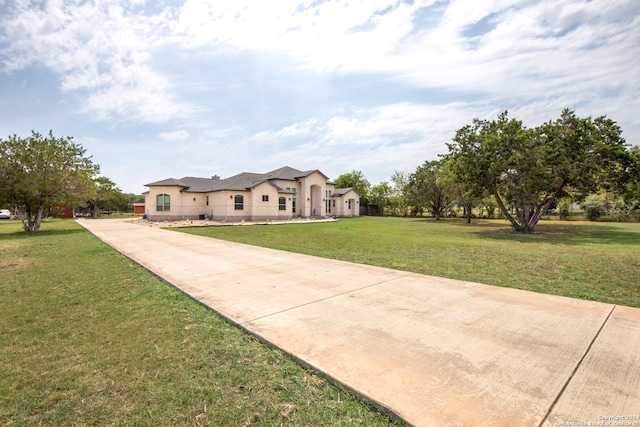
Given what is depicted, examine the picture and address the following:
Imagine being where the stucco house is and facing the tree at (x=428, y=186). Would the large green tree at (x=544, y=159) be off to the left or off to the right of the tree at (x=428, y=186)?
right

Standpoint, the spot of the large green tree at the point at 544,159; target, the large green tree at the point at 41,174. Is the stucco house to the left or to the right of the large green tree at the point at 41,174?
right

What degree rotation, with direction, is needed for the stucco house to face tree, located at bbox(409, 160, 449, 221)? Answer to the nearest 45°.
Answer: approximately 45° to its left

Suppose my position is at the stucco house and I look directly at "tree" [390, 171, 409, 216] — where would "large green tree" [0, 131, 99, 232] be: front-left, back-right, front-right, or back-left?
back-right

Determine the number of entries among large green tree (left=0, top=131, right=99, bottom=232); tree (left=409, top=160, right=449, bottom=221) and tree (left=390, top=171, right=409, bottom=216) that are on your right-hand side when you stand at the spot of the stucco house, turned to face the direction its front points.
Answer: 1

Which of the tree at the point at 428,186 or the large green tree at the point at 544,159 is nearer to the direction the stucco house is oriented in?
the large green tree

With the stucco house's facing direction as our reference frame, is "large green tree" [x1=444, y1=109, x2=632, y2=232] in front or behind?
in front

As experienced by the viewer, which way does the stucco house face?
facing the viewer and to the right of the viewer

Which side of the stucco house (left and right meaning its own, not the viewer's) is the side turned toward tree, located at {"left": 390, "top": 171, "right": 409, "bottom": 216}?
left

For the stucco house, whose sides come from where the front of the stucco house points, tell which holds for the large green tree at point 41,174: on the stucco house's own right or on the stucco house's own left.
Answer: on the stucco house's own right
